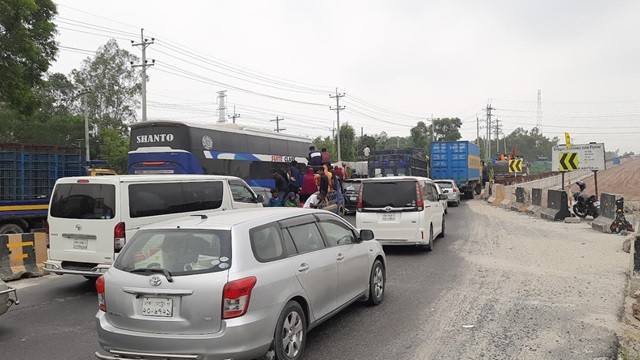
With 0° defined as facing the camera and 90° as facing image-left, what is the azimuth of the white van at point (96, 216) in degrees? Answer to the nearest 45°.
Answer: approximately 225°

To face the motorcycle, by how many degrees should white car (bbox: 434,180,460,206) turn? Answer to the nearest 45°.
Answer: approximately 90° to its right

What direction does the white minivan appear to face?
away from the camera

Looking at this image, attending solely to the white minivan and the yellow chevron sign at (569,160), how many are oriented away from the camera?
1

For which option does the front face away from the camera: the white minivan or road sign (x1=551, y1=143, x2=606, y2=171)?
the white minivan

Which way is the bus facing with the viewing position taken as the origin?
facing away from the viewer and to the right of the viewer

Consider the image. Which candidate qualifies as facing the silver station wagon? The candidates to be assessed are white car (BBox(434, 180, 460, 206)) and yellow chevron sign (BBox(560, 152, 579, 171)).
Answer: the yellow chevron sign

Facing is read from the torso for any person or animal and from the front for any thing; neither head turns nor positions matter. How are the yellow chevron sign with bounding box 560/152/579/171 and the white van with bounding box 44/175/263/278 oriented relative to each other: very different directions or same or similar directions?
very different directions

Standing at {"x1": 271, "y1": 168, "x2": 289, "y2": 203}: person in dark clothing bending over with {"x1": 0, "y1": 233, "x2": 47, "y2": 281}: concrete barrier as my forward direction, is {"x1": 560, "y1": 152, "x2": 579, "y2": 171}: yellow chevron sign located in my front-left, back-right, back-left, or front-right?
back-left

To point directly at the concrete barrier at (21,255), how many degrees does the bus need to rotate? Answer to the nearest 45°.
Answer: approximately 180°

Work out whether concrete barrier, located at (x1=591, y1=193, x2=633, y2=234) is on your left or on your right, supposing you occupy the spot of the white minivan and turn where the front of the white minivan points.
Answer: on your right

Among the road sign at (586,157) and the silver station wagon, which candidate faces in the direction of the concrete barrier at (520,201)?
the silver station wagon

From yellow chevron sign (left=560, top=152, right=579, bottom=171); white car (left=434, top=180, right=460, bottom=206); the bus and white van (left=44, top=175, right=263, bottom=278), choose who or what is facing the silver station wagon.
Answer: the yellow chevron sign
